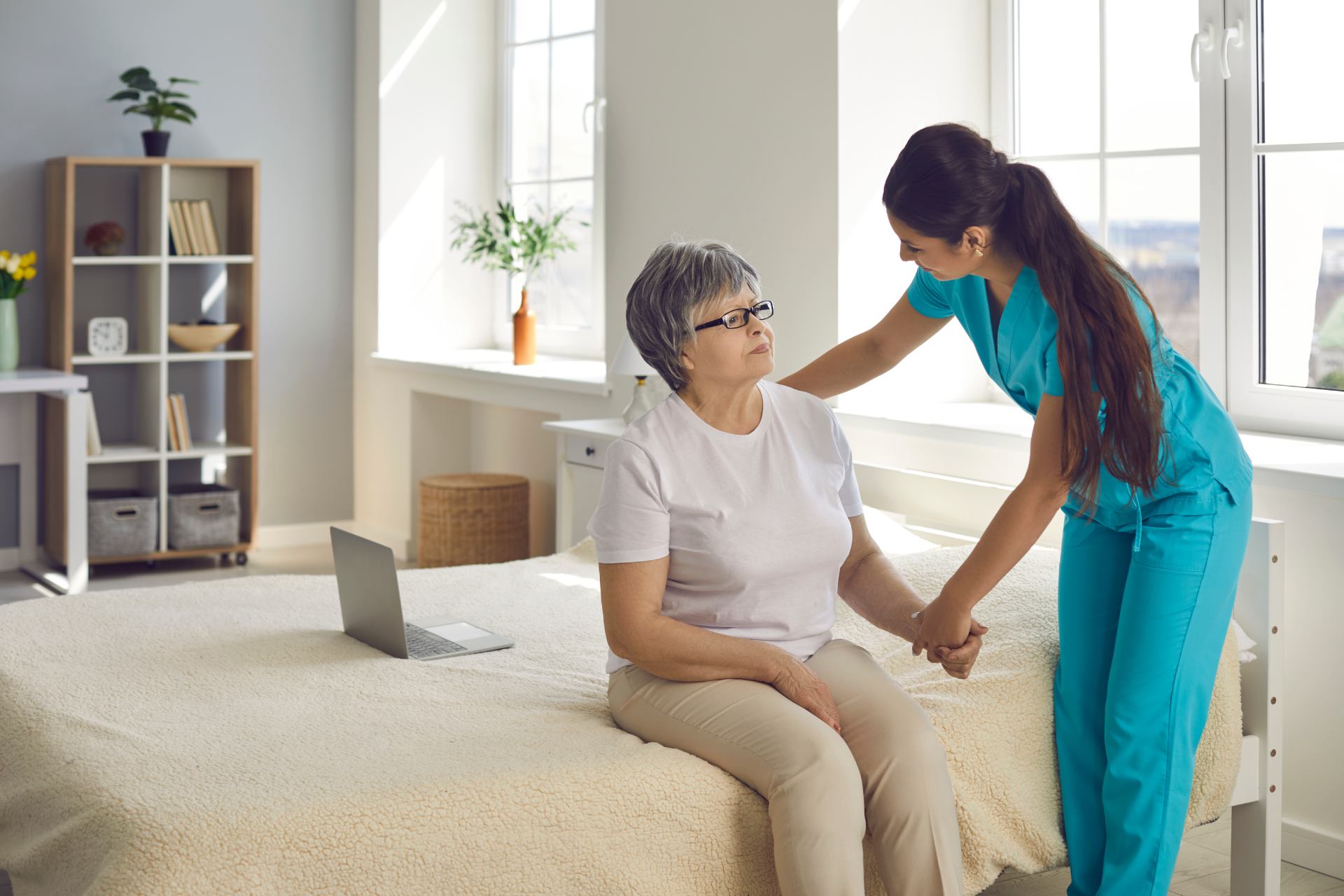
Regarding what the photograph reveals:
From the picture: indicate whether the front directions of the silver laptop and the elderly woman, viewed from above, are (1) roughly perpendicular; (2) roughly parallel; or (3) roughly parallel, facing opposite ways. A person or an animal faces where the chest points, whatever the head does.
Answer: roughly perpendicular

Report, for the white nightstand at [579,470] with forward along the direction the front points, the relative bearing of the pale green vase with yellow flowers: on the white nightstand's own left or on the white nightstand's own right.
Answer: on the white nightstand's own right

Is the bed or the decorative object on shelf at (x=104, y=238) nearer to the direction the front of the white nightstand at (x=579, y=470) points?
the bed

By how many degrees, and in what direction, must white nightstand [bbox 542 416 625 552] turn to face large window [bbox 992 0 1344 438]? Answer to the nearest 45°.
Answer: approximately 90° to its left

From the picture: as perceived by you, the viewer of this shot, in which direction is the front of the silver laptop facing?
facing away from the viewer and to the right of the viewer

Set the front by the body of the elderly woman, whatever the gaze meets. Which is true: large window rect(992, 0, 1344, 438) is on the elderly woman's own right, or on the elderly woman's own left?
on the elderly woman's own left

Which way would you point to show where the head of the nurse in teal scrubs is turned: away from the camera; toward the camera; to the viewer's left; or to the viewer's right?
to the viewer's left
